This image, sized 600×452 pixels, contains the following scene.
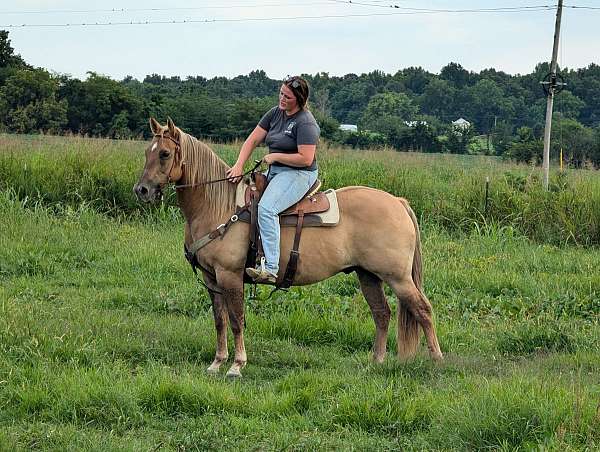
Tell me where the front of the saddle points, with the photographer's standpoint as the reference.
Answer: facing to the left of the viewer

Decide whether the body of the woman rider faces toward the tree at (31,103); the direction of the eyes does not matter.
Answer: no

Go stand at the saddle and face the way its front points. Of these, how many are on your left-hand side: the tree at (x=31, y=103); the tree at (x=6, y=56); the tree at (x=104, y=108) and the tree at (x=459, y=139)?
0

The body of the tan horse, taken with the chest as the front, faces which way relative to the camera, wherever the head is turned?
to the viewer's left

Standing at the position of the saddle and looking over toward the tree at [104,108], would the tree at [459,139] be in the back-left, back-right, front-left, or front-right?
front-right

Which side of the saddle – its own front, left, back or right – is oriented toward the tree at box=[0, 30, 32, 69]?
right

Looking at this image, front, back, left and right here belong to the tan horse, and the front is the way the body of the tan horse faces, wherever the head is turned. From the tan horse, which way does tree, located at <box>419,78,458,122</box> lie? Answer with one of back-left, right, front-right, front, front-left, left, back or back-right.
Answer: right

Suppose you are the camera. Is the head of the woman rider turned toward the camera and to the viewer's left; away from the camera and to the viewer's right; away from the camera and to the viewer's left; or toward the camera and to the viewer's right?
toward the camera and to the viewer's left

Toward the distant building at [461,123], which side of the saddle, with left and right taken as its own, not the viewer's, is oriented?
right

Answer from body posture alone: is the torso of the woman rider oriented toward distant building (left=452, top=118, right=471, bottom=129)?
no

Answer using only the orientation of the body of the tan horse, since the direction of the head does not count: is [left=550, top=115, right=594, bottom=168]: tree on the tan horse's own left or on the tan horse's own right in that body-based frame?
on the tan horse's own right

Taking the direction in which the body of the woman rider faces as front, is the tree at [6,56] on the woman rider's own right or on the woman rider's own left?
on the woman rider's own right

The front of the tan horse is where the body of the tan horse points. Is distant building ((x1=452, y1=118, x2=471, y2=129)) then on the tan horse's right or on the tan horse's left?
on the tan horse's right

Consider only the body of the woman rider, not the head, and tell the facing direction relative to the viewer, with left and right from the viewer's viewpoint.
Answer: facing the viewer and to the left of the viewer

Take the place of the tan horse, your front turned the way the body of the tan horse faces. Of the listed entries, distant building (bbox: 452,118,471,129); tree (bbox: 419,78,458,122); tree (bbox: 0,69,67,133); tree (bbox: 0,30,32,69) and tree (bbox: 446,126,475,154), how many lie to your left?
0
